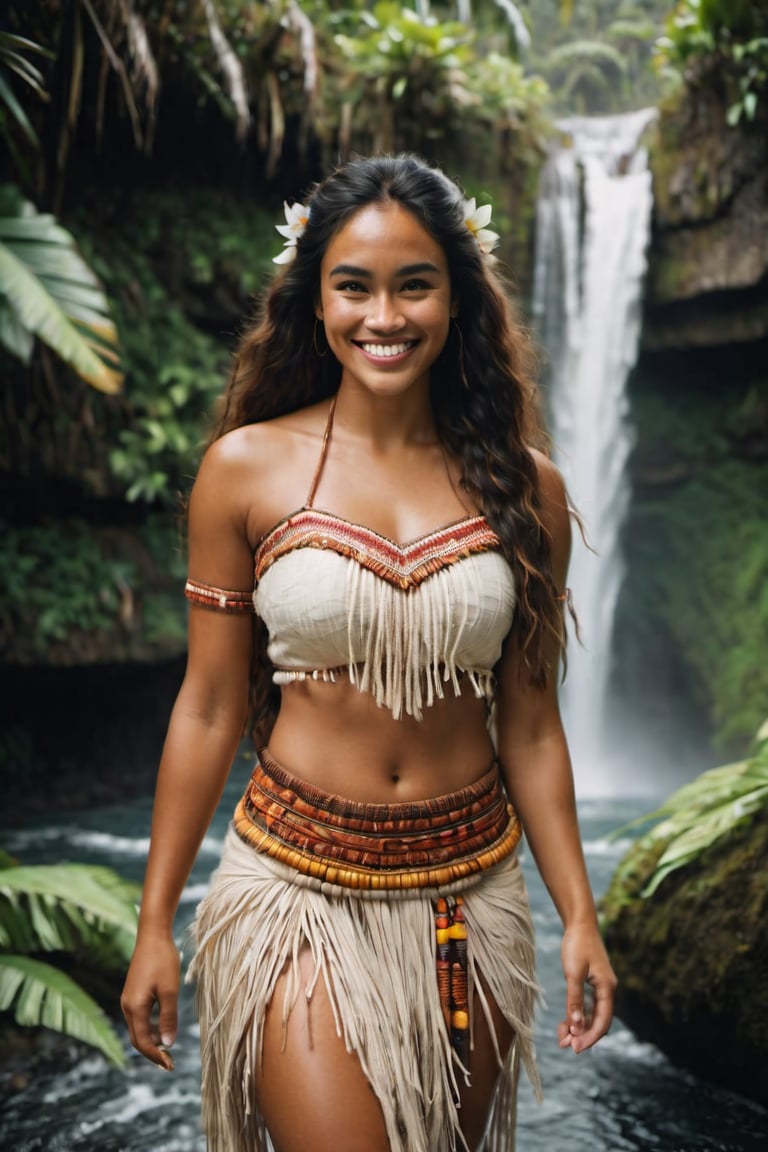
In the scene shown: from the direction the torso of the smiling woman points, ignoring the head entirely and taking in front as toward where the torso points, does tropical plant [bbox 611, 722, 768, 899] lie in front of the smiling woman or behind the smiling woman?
behind

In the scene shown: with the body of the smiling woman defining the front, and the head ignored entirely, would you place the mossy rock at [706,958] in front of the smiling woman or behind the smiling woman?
behind

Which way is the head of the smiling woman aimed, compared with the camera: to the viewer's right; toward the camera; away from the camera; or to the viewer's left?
toward the camera

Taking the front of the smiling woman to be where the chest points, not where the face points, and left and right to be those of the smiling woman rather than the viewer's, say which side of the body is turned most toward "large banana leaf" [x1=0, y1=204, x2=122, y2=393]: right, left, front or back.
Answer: back

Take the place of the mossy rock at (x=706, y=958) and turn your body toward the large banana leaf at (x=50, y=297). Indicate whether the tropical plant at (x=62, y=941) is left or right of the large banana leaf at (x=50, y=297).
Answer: left

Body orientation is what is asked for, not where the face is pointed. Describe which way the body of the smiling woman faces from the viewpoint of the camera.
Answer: toward the camera
